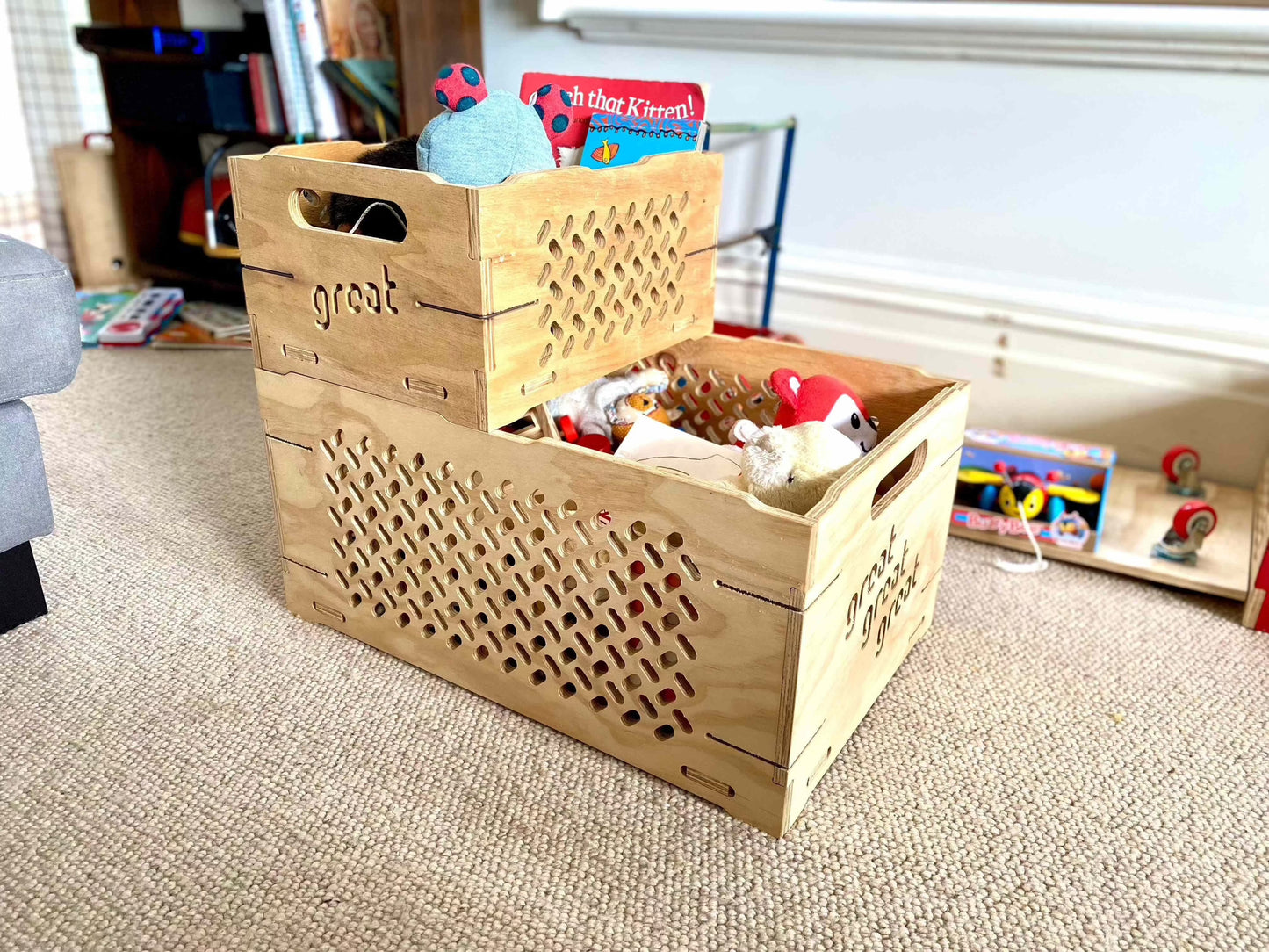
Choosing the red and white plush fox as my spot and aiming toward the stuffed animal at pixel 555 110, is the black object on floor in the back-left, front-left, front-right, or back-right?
front-left

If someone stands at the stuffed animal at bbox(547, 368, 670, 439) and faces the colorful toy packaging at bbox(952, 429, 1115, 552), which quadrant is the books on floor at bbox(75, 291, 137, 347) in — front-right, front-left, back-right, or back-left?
back-left

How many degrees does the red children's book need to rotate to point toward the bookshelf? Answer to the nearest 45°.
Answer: approximately 135° to its right

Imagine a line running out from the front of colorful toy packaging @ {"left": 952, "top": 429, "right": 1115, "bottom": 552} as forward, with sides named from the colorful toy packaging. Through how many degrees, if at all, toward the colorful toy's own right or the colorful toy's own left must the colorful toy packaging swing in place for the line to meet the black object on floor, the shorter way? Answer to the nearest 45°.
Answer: approximately 45° to the colorful toy's own right

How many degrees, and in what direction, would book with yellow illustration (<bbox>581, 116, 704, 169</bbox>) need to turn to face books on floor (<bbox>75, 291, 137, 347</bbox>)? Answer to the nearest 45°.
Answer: approximately 135° to its right

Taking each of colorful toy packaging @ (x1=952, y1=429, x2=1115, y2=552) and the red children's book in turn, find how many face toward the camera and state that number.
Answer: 2

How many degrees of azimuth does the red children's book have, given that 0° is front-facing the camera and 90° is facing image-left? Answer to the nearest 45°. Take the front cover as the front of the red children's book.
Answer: approximately 0°

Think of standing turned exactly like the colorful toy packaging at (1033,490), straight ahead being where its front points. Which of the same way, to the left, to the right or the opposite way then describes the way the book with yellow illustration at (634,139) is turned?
the same way

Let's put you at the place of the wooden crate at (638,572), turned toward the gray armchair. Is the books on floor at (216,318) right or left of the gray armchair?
right

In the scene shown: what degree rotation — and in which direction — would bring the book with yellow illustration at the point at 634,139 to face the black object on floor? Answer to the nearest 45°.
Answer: approximately 90° to its right

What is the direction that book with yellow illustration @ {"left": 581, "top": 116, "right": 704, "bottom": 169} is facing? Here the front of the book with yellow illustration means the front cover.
toward the camera

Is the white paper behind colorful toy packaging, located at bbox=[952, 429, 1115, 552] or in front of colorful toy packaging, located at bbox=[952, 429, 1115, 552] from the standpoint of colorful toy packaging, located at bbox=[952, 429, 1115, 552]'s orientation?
in front

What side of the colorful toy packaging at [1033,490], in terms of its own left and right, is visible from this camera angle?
front
